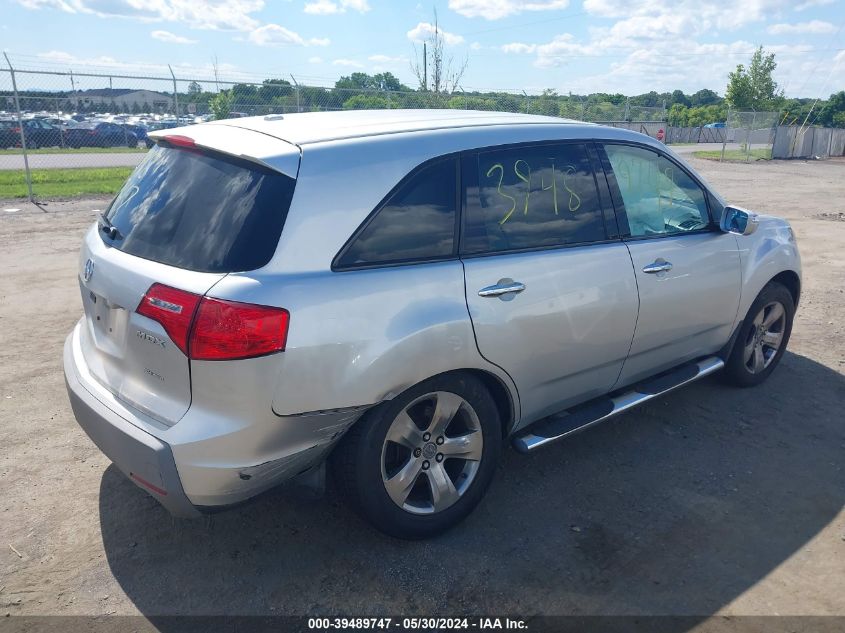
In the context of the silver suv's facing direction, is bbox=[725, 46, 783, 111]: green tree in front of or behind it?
in front

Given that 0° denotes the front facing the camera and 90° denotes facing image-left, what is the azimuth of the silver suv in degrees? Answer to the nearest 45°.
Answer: approximately 225°

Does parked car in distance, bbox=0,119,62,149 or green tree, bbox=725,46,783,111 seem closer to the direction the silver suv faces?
the green tree

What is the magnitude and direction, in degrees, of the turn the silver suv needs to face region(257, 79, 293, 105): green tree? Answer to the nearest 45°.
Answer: approximately 45° to its left

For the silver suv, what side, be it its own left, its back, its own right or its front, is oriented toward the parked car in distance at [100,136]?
left

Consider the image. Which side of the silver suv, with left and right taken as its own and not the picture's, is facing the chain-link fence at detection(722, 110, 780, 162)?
front

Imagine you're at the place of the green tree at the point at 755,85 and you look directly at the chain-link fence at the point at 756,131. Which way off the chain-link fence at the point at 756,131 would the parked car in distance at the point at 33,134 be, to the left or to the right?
right

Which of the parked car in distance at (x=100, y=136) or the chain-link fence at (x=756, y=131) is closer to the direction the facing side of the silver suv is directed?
the chain-link fence

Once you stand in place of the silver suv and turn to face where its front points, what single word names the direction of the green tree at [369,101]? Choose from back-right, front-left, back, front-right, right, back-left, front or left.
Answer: front-left

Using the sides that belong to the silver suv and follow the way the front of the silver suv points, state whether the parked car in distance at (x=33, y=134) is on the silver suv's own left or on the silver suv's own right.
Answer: on the silver suv's own left

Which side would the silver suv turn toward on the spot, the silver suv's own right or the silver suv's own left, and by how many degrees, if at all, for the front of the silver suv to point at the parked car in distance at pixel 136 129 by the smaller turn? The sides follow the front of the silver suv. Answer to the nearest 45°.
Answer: approximately 90° to the silver suv's own left
